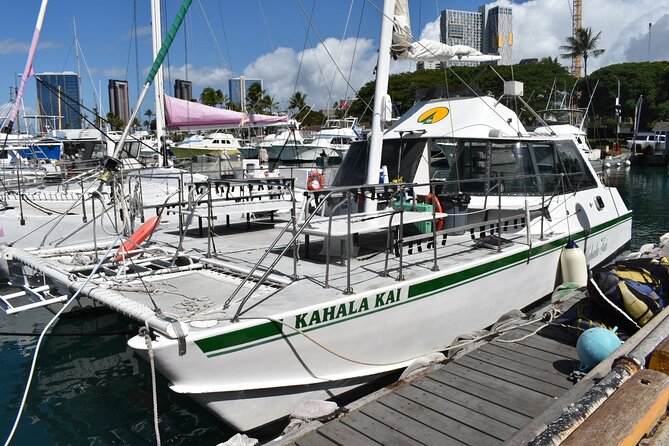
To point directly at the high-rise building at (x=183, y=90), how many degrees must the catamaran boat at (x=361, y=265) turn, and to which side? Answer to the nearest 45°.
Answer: approximately 135° to its right

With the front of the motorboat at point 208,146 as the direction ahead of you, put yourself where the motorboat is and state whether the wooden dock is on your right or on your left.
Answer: on your left

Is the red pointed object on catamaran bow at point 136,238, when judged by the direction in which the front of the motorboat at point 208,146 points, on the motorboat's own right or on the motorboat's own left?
on the motorboat's own left

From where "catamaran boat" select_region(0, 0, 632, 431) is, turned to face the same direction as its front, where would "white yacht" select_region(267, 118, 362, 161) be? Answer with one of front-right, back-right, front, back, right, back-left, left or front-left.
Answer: back-right

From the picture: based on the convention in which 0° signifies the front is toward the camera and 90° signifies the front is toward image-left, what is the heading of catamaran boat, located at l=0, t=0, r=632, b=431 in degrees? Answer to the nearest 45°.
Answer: approximately 45°

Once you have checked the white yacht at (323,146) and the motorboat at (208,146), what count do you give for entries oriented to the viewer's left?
2

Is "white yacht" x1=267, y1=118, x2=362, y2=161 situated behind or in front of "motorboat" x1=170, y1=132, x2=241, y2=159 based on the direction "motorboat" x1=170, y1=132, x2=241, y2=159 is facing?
behind

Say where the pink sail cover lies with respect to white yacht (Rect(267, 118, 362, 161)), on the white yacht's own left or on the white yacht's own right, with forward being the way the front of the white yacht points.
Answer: on the white yacht's own left

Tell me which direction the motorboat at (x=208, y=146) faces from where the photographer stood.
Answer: facing to the left of the viewer

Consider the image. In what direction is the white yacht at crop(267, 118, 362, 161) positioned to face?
to the viewer's left
